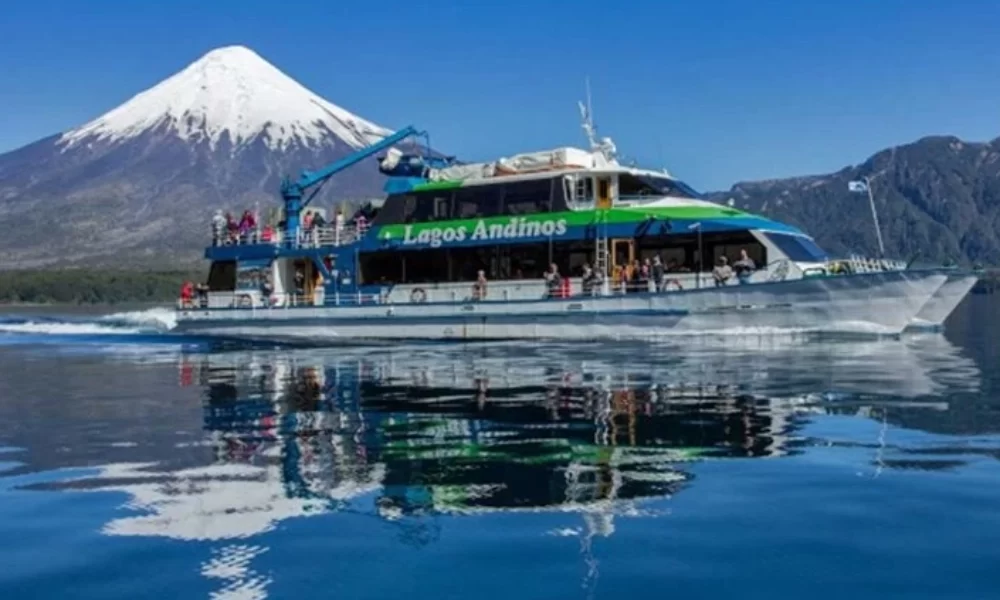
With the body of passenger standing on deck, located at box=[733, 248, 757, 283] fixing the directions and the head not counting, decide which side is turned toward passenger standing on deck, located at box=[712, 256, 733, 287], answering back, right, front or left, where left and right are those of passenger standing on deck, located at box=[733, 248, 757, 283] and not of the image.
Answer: right

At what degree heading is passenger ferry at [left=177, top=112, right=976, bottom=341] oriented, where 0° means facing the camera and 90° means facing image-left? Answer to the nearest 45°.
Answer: approximately 270°

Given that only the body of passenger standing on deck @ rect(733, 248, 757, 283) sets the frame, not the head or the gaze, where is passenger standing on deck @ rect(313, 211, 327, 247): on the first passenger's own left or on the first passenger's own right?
on the first passenger's own right

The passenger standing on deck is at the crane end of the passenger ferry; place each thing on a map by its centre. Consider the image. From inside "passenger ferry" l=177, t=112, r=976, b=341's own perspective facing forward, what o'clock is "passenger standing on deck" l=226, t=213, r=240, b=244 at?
The passenger standing on deck is roughly at 7 o'clock from the passenger ferry.

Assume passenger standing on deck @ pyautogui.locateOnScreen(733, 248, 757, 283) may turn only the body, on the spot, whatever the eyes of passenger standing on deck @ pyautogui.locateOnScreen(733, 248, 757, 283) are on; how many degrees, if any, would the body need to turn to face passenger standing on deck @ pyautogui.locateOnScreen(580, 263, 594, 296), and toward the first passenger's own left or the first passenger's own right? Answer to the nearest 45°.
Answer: approximately 90° to the first passenger's own right

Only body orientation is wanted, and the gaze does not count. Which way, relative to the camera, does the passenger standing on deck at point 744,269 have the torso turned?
toward the camera

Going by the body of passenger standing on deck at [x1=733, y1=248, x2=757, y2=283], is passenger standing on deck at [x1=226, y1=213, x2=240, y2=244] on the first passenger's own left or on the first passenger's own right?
on the first passenger's own right

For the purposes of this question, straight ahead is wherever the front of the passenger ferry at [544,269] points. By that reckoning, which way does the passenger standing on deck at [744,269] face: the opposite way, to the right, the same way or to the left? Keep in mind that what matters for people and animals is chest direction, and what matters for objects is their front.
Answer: to the right

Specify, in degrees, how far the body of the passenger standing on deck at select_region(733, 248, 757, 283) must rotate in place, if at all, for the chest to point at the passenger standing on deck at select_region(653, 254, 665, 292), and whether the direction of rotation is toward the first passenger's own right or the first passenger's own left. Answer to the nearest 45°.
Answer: approximately 90° to the first passenger's own right

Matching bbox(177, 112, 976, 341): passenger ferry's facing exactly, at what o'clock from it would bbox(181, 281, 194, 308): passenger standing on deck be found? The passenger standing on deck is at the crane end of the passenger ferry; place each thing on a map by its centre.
The passenger standing on deck is roughly at 7 o'clock from the passenger ferry.
